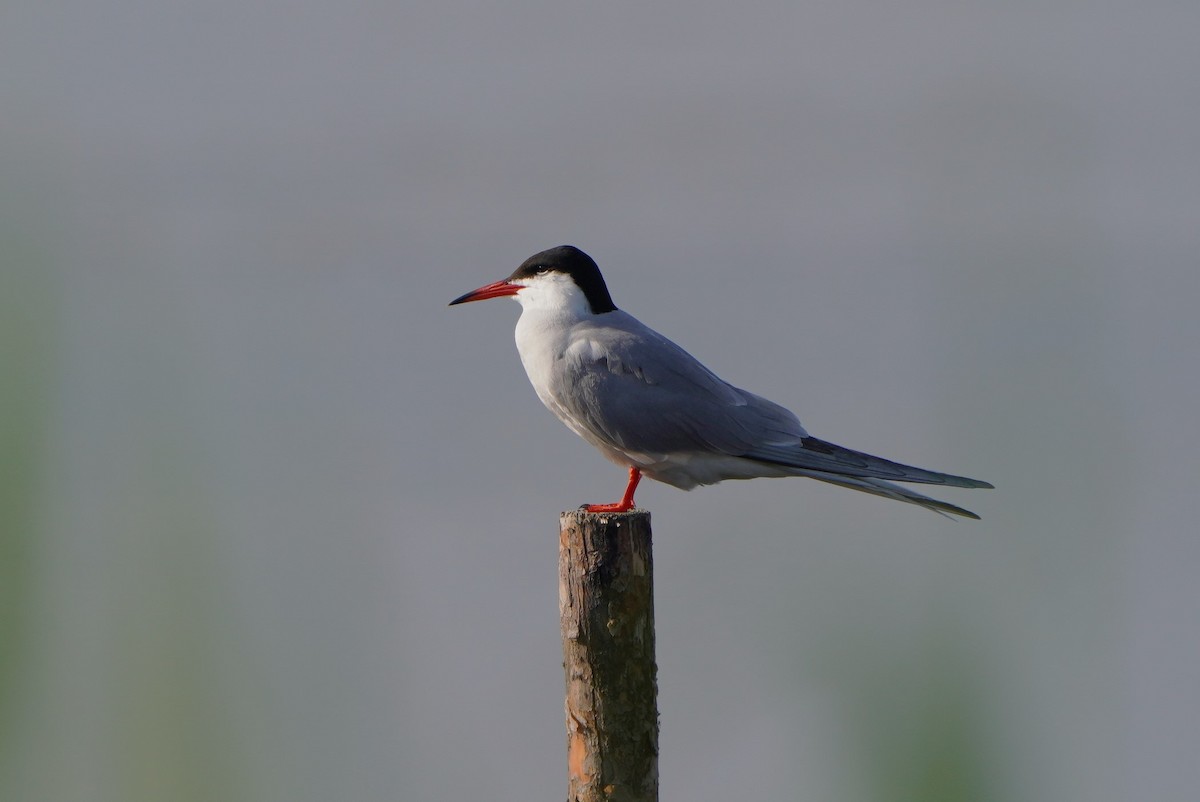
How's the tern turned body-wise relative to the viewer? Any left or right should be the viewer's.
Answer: facing to the left of the viewer
